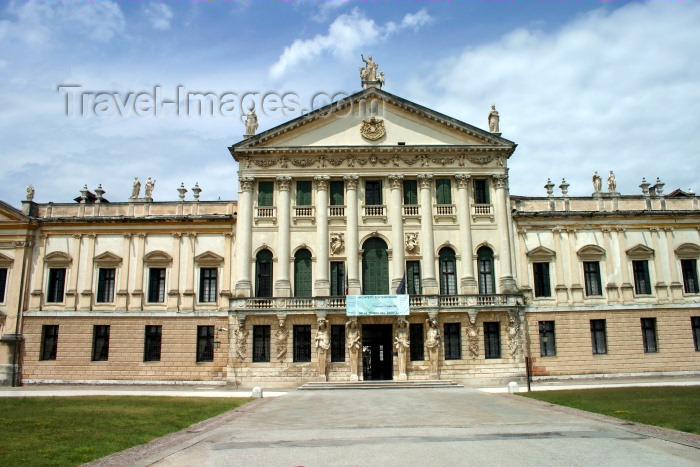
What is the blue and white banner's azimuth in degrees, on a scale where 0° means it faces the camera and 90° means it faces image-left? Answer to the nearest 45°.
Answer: approximately 0°
